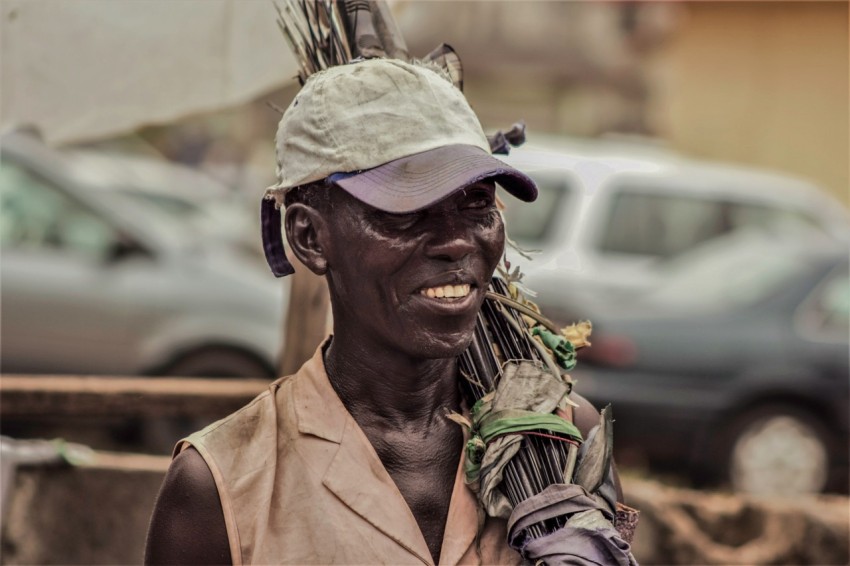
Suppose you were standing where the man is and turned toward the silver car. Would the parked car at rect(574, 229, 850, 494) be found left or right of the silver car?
right

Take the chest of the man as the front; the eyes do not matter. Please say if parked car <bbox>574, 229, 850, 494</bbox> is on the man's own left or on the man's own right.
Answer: on the man's own left

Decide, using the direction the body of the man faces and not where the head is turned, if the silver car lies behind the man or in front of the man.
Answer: behind

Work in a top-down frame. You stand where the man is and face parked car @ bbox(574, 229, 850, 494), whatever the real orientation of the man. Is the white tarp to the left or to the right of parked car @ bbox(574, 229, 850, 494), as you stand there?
left

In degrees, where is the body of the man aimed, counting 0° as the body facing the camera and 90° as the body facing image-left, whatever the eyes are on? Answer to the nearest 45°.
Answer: approximately 315°

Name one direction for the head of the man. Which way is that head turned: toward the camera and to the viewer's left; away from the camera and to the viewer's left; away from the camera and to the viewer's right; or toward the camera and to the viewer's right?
toward the camera and to the viewer's right
